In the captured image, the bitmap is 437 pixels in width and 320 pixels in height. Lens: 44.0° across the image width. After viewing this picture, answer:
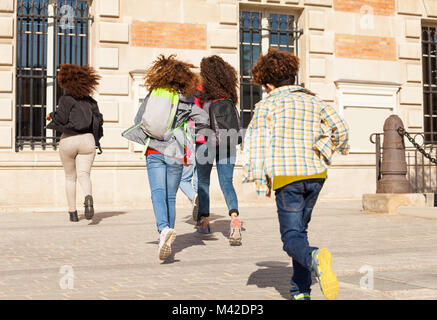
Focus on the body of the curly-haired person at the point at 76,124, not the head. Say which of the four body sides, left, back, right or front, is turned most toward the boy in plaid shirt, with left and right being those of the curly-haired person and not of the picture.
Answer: back

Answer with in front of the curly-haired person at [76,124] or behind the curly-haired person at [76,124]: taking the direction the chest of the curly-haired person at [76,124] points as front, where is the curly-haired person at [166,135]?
behind

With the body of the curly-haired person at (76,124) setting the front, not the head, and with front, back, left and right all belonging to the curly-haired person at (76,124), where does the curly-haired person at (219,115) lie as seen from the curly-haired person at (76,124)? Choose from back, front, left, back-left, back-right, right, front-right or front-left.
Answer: back-right

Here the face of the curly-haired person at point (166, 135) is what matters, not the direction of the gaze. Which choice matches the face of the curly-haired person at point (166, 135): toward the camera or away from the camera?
away from the camera

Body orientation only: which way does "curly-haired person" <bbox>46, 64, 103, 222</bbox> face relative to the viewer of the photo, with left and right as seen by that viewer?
facing away from the viewer

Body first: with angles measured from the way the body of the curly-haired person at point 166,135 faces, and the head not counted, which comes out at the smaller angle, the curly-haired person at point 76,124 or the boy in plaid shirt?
the curly-haired person

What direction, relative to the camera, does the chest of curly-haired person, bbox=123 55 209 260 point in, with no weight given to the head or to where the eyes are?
away from the camera

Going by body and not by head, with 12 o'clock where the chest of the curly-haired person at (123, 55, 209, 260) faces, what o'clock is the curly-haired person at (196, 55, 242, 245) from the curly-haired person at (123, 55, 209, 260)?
the curly-haired person at (196, 55, 242, 245) is roughly at 1 o'clock from the curly-haired person at (123, 55, 209, 260).

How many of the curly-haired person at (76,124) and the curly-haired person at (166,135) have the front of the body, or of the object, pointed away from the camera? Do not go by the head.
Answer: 2

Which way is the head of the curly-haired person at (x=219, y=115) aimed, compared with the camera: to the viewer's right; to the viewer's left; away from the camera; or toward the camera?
away from the camera
